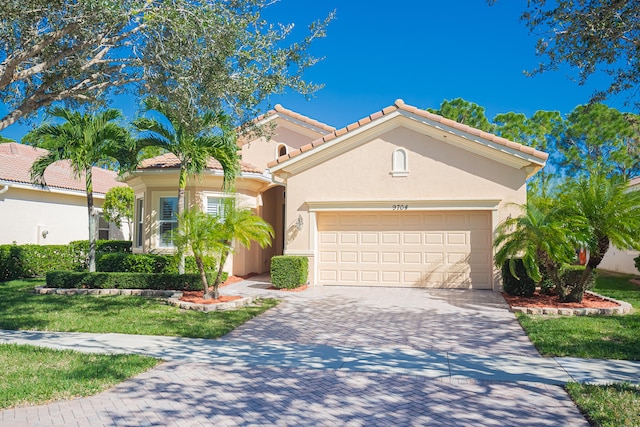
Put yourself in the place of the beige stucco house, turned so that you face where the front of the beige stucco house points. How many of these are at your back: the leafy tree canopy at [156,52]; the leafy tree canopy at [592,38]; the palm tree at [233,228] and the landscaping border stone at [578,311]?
0

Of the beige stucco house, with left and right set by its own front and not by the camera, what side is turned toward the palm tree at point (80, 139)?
right

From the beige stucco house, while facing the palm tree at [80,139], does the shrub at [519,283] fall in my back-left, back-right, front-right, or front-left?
back-left

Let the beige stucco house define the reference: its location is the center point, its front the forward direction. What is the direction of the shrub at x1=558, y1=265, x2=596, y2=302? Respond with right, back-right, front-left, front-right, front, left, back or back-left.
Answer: front-left

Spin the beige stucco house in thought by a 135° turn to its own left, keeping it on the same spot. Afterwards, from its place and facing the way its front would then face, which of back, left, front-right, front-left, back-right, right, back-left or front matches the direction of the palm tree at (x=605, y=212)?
right

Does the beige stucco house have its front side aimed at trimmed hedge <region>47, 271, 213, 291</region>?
no

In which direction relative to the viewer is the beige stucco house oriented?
toward the camera

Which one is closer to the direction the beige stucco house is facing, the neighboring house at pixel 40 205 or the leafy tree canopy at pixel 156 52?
the leafy tree canopy

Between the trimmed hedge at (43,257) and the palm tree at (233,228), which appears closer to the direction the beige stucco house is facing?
the palm tree
